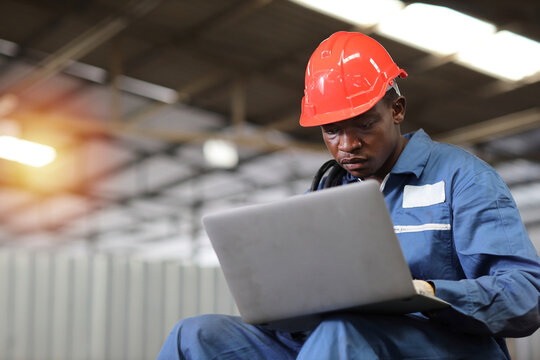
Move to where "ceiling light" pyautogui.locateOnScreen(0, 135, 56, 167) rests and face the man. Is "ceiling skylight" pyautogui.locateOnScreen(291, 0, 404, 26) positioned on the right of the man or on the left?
left

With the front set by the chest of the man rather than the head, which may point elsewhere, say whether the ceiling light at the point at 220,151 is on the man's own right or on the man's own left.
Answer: on the man's own right

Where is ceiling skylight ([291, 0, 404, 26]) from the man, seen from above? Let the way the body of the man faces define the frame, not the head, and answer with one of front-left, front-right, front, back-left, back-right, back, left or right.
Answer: back-right

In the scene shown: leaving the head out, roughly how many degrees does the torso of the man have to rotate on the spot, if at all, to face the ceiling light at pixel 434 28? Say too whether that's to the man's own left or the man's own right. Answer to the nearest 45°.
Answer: approximately 135° to the man's own right

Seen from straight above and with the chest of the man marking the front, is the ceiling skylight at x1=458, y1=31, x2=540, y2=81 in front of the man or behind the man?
behind

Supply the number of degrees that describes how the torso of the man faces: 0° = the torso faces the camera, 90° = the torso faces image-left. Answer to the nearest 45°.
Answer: approximately 45°

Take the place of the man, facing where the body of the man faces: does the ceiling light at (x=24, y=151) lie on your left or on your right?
on your right
